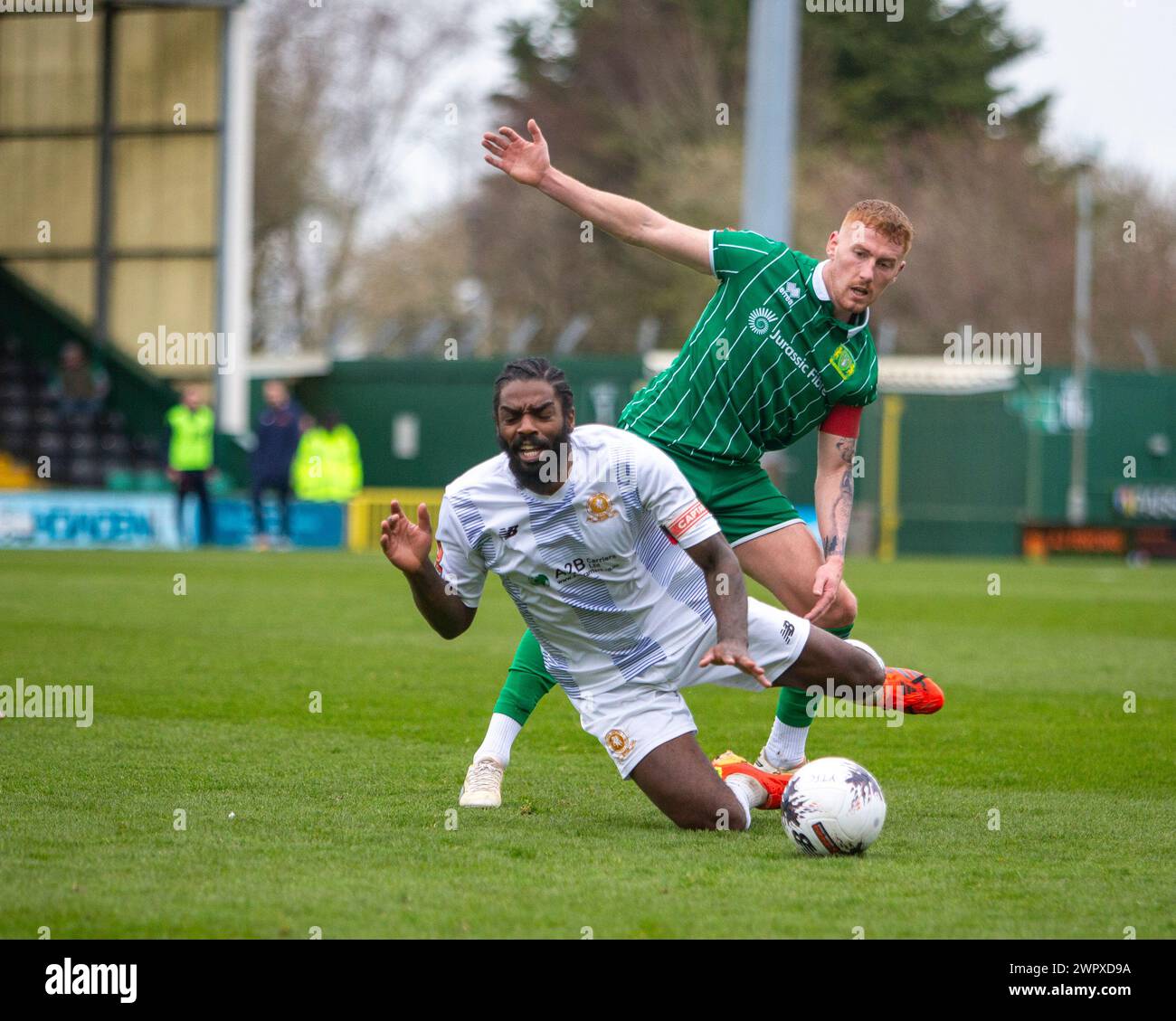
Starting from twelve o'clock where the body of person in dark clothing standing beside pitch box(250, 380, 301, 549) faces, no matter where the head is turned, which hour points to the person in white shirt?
The person in white shirt is roughly at 12 o'clock from the person in dark clothing standing beside pitch.

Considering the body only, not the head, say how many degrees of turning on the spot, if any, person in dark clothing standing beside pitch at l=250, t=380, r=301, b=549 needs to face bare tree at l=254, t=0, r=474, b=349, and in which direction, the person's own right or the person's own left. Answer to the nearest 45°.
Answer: approximately 180°

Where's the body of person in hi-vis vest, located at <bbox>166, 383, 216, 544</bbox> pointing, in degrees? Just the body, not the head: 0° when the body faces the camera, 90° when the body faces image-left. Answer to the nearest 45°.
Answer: approximately 0°

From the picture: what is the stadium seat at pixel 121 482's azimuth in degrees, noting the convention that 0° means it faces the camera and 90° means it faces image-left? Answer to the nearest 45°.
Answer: approximately 315°

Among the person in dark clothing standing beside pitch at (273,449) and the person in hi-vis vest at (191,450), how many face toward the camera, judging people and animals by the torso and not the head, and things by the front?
2
